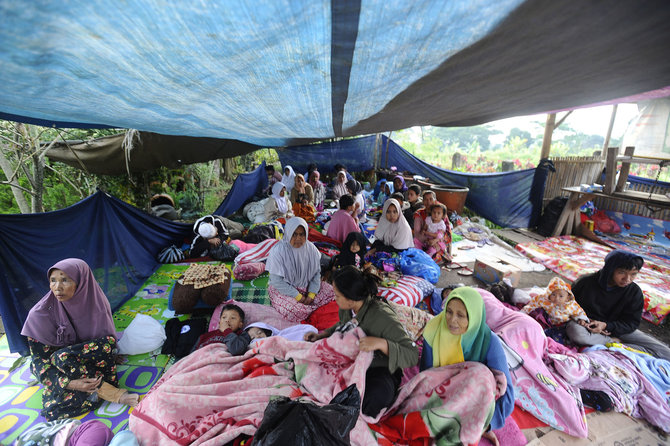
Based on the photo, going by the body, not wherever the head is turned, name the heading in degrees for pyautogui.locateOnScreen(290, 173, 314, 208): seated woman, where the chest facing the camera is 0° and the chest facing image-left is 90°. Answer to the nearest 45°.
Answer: approximately 0°

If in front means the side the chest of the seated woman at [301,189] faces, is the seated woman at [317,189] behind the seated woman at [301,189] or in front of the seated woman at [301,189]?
behind

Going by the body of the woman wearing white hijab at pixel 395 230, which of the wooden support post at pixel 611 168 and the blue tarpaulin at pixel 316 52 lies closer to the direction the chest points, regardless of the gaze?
the blue tarpaulin

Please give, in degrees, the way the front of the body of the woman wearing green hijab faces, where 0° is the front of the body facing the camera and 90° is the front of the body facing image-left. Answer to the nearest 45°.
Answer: approximately 45°

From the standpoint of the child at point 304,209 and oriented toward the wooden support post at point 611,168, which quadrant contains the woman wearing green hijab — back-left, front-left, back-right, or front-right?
front-right

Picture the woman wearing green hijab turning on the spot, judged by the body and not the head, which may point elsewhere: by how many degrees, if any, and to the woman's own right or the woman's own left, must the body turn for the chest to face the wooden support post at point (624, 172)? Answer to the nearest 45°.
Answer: approximately 180°

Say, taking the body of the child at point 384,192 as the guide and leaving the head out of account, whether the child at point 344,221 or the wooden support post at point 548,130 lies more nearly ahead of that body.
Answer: the child

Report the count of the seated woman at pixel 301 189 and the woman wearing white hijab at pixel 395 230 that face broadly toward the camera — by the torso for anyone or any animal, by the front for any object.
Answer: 2

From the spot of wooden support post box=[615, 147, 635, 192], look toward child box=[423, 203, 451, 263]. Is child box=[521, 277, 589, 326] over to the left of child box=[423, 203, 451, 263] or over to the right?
left

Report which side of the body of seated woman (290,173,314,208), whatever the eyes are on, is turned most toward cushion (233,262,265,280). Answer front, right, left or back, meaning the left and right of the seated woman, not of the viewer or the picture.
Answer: front

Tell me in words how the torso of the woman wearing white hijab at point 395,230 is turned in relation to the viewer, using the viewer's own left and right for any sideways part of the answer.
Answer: facing the viewer

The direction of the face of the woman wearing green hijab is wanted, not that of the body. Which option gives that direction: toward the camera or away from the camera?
toward the camera

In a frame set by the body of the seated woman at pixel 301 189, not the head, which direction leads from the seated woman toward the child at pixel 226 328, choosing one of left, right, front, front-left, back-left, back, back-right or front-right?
front

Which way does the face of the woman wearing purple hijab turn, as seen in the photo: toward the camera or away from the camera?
toward the camera
